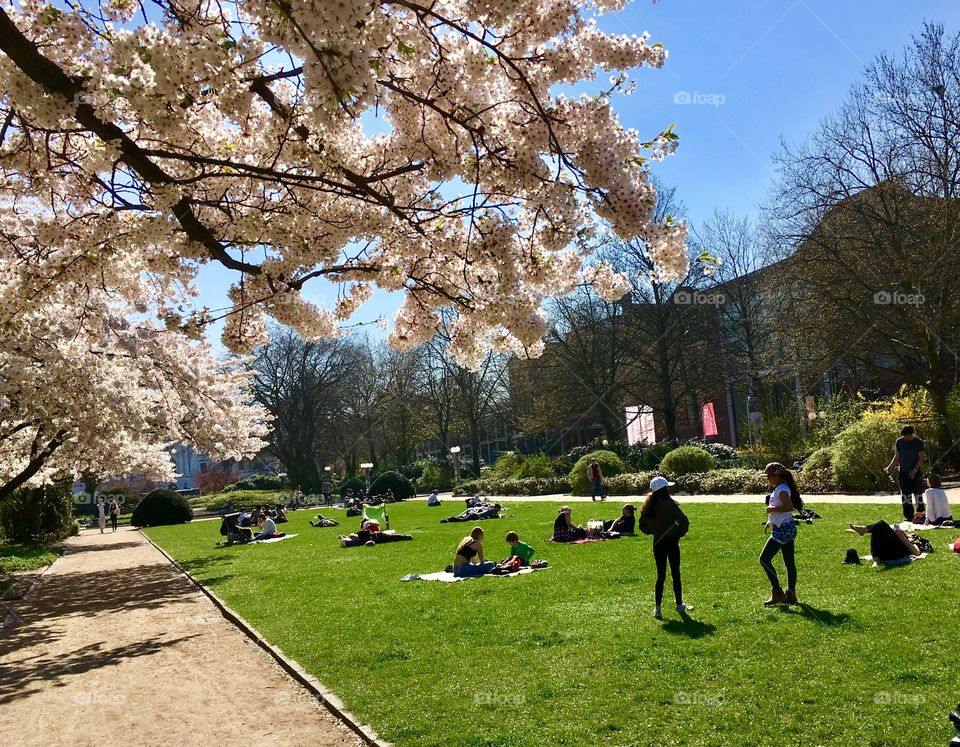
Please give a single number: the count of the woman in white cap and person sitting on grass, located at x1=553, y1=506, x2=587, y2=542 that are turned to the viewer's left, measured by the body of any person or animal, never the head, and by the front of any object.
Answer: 0

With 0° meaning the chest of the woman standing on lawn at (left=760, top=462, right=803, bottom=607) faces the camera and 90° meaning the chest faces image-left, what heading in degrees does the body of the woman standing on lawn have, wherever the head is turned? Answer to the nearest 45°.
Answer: approximately 90°

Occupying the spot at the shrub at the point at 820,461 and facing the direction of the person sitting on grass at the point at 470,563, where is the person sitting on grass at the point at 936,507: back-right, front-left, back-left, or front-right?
front-left

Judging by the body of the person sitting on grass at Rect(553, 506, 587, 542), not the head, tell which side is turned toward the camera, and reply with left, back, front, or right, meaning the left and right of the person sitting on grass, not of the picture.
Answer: right

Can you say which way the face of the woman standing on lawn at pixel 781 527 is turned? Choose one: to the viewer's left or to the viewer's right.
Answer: to the viewer's left
